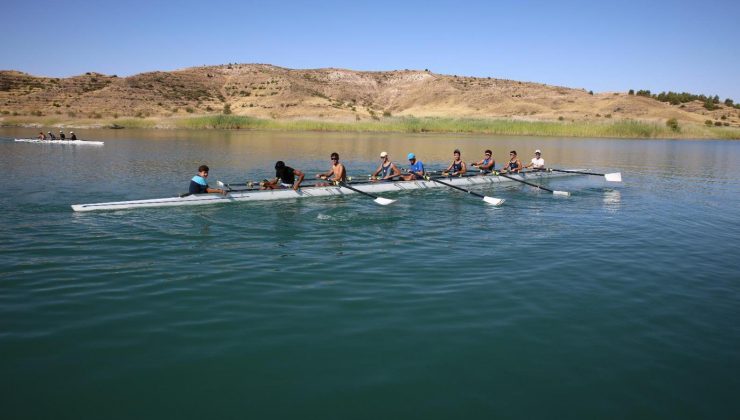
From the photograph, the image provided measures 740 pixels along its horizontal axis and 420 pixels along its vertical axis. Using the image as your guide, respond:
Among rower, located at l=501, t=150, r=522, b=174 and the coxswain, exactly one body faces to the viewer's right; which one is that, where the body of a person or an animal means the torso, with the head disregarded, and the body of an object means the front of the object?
the coxswain

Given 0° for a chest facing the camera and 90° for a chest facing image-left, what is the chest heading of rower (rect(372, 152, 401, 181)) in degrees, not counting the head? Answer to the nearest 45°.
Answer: approximately 45°

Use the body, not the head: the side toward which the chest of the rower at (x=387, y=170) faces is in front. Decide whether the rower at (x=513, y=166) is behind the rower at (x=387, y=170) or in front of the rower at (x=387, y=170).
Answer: behind

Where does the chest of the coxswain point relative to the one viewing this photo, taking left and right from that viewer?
facing to the right of the viewer

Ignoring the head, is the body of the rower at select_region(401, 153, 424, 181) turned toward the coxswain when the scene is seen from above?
yes

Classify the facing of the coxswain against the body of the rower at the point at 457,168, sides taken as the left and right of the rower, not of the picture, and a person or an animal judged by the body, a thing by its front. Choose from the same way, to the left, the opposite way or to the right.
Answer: the opposite way

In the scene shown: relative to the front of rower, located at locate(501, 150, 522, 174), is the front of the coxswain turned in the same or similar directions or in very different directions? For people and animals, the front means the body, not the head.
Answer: very different directions
